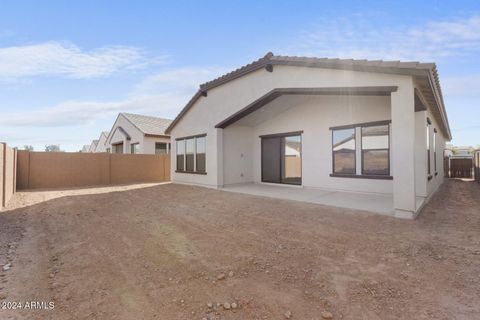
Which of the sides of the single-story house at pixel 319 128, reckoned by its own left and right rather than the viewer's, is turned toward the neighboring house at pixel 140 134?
left

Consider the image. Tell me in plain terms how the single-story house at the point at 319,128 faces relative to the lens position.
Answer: facing away from the viewer and to the right of the viewer
